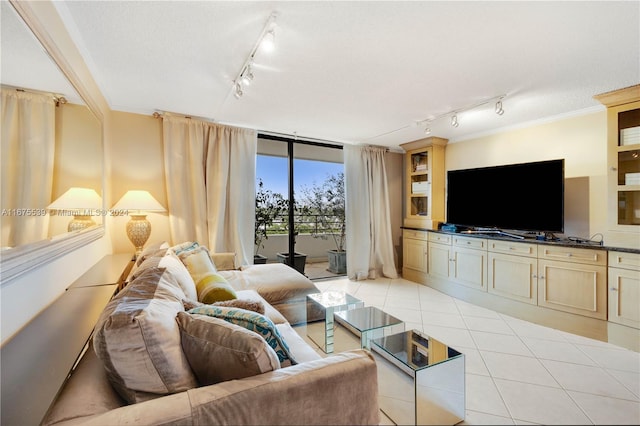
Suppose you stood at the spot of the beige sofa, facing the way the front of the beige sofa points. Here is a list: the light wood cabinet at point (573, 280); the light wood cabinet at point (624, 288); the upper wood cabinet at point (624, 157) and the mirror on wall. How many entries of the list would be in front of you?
3

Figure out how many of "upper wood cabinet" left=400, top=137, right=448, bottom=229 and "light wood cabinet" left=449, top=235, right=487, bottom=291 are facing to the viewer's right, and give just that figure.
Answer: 0

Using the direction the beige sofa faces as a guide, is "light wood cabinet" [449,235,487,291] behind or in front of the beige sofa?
in front

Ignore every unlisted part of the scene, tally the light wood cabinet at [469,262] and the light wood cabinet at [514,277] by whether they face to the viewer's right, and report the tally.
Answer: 0

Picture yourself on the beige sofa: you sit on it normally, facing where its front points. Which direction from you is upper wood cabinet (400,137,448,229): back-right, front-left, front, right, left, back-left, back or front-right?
front-left

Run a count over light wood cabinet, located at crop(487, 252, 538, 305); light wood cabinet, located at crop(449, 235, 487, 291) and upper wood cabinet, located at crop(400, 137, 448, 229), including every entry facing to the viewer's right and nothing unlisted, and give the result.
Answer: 0

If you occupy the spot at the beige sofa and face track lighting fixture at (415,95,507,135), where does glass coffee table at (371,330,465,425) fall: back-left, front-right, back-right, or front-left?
front-right

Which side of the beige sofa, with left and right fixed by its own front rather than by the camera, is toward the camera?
right

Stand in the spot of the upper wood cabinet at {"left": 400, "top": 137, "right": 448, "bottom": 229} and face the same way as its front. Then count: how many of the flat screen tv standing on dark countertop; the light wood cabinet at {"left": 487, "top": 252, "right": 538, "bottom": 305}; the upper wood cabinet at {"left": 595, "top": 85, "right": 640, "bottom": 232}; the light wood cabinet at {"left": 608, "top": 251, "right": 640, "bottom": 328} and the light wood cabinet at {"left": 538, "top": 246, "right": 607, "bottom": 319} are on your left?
5

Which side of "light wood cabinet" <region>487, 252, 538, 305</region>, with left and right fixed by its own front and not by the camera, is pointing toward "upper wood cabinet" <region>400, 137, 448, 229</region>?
right

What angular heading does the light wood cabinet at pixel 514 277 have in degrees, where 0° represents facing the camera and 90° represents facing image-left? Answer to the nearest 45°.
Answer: approximately 45°

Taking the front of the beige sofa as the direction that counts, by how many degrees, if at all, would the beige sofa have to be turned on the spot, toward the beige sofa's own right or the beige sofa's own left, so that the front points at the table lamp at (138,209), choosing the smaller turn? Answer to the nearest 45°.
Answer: approximately 90° to the beige sofa's own left

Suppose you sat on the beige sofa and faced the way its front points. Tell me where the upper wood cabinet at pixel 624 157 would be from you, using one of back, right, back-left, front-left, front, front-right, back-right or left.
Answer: front

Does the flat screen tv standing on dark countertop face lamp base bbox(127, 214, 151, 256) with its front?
yes

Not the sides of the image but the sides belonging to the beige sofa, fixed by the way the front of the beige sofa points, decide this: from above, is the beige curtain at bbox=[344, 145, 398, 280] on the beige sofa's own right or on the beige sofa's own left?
on the beige sofa's own left
